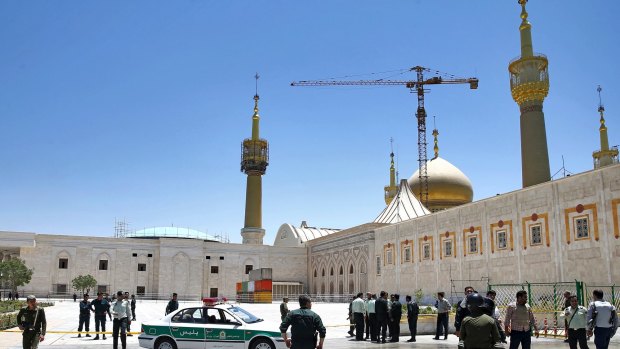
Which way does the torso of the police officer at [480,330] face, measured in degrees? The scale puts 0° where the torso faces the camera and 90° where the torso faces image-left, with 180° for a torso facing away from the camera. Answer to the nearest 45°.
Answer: approximately 180°

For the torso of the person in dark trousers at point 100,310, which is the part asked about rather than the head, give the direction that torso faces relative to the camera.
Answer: toward the camera

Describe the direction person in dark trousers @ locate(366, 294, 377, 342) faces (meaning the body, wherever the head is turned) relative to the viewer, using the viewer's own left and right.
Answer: facing away from the viewer

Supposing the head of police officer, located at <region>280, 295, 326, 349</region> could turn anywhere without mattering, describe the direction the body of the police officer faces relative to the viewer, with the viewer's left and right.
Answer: facing away from the viewer

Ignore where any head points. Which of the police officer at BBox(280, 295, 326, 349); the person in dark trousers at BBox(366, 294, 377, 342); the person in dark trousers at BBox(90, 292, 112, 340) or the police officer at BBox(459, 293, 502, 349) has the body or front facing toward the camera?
the person in dark trousers at BBox(90, 292, 112, 340)

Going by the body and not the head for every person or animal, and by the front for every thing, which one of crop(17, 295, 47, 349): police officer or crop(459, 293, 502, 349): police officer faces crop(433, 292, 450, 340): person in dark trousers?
crop(459, 293, 502, 349): police officer

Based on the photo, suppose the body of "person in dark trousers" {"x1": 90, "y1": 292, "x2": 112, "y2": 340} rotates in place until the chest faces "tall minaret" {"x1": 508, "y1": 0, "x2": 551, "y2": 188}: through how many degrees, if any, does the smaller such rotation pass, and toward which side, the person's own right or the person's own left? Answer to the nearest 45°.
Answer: approximately 135° to the person's own left

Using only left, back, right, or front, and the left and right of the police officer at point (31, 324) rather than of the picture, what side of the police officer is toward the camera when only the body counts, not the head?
front

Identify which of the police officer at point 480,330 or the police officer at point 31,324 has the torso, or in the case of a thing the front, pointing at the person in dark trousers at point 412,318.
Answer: the police officer at point 480,330
